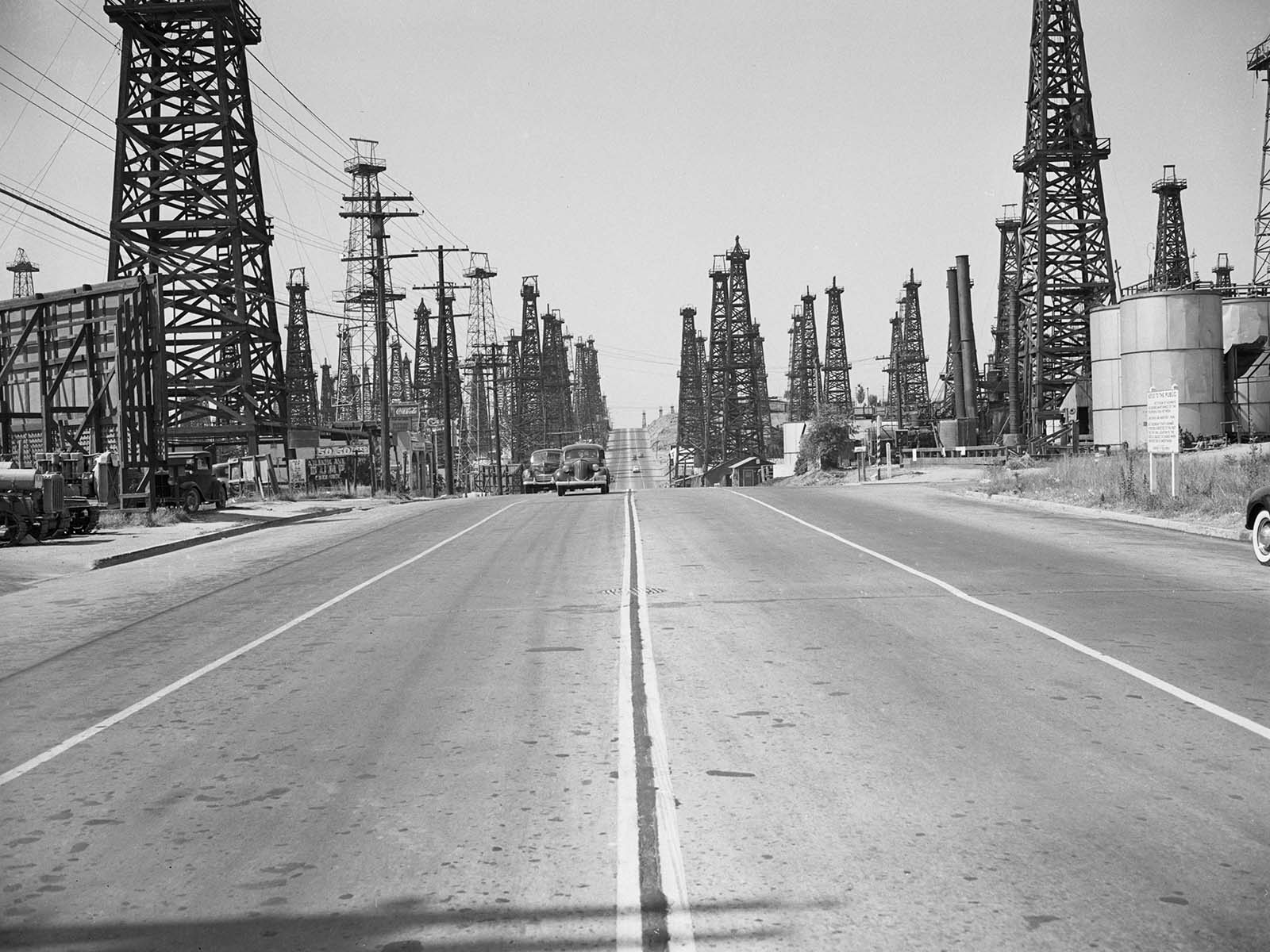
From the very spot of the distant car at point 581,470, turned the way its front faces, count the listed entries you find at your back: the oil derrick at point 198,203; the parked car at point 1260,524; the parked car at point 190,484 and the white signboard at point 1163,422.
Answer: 0

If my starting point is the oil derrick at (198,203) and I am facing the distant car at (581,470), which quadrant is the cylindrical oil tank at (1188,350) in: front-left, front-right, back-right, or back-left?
front-right

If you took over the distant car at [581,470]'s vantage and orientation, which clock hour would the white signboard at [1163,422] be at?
The white signboard is roughly at 11 o'clock from the distant car.

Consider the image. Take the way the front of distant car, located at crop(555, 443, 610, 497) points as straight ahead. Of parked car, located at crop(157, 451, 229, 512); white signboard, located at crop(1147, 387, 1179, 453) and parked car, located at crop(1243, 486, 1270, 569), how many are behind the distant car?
0

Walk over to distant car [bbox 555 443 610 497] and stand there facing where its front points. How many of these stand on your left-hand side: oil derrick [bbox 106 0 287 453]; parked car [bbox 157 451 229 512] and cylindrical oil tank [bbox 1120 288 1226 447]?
1

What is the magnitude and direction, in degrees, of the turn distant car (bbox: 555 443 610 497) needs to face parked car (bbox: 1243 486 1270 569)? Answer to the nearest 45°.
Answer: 0° — it already faces it

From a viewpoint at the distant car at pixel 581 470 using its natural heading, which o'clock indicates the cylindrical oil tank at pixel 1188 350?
The cylindrical oil tank is roughly at 9 o'clock from the distant car.

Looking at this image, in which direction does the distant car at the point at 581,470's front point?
toward the camera

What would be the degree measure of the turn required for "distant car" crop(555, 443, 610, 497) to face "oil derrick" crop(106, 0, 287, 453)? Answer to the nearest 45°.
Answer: approximately 45° to its right

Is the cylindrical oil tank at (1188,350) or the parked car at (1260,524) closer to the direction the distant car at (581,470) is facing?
the parked car

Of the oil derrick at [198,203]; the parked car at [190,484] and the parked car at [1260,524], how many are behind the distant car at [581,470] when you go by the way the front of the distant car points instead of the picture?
0

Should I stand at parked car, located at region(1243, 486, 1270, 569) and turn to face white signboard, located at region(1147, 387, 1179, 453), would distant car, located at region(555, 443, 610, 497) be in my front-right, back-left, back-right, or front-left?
front-left
